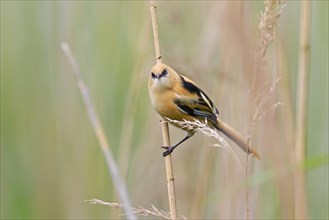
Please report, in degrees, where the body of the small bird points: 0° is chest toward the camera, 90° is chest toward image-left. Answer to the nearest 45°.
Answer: approximately 45°

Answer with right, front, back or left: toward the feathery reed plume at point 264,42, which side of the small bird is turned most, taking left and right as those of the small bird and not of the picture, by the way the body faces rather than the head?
left
